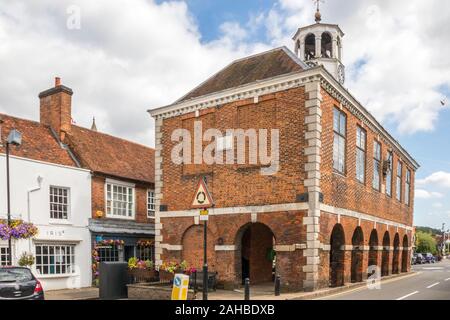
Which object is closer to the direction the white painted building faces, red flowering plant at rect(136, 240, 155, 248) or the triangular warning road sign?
the triangular warning road sign

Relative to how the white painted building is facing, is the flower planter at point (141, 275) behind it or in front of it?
in front

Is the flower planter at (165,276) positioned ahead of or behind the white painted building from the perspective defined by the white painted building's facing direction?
ahead

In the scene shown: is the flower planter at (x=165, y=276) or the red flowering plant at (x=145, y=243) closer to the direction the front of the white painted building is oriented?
the flower planter

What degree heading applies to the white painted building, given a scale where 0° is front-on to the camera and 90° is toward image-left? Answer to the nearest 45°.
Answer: approximately 315°

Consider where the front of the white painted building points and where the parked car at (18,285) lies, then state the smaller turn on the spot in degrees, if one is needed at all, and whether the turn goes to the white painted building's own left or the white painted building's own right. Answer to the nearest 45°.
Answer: approximately 45° to the white painted building's own right
